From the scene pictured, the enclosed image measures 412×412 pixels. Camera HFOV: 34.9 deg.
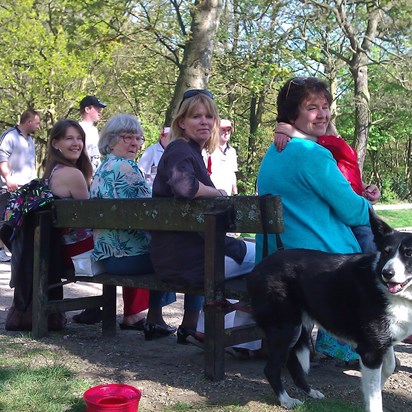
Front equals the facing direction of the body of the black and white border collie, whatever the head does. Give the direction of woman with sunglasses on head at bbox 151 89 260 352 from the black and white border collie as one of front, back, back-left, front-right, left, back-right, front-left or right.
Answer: back

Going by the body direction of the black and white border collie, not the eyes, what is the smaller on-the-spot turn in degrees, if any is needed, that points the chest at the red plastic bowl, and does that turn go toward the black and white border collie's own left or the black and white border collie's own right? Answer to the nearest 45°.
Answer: approximately 90° to the black and white border collie's own right

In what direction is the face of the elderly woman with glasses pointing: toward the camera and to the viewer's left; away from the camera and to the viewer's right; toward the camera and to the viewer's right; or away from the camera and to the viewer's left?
toward the camera and to the viewer's right

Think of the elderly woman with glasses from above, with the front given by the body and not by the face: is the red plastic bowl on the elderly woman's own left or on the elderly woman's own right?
on the elderly woman's own right

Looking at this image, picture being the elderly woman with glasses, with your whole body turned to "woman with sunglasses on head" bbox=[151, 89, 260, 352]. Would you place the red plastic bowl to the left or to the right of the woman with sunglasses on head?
right
